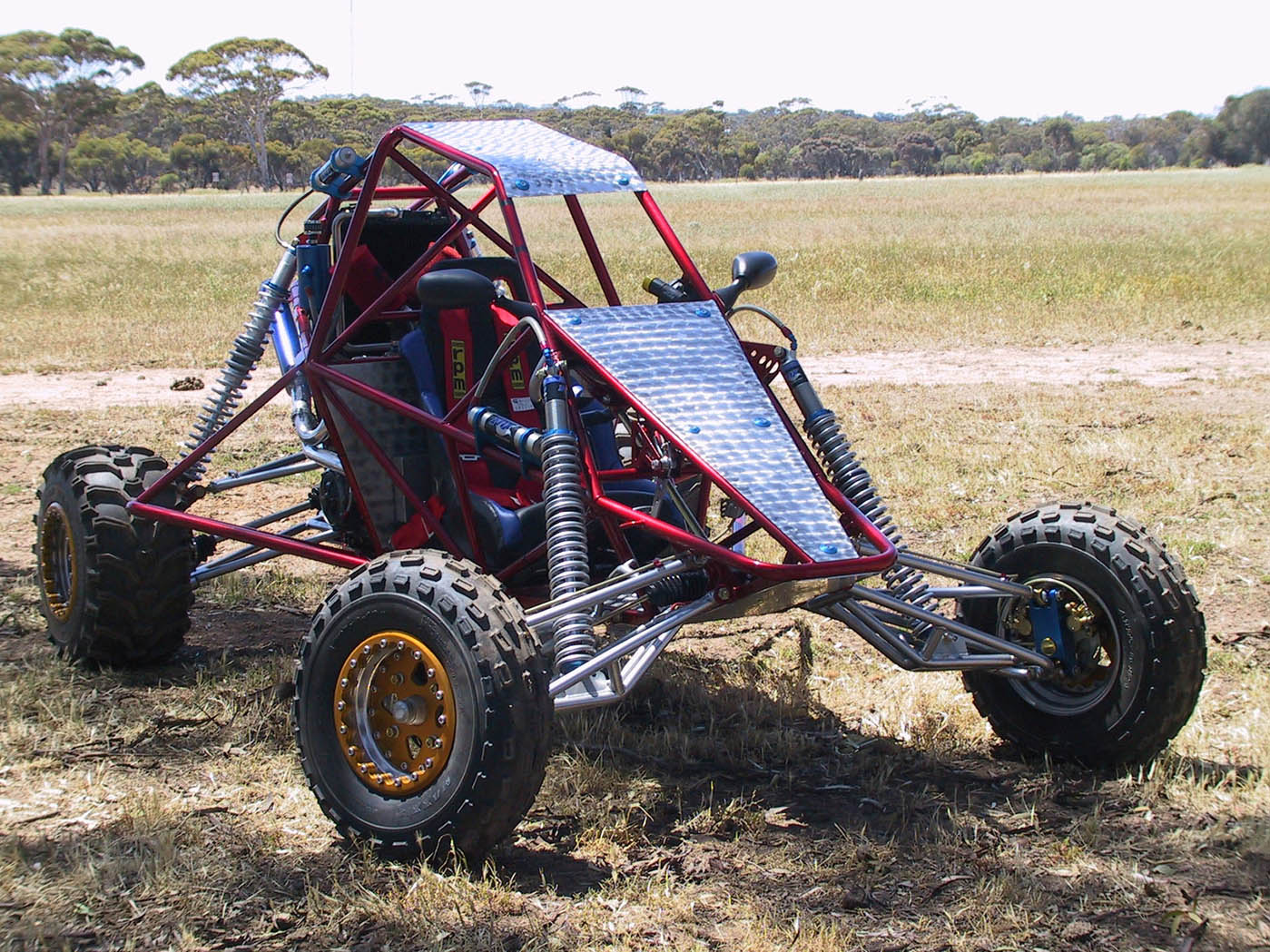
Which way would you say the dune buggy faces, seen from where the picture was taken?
facing the viewer and to the right of the viewer
